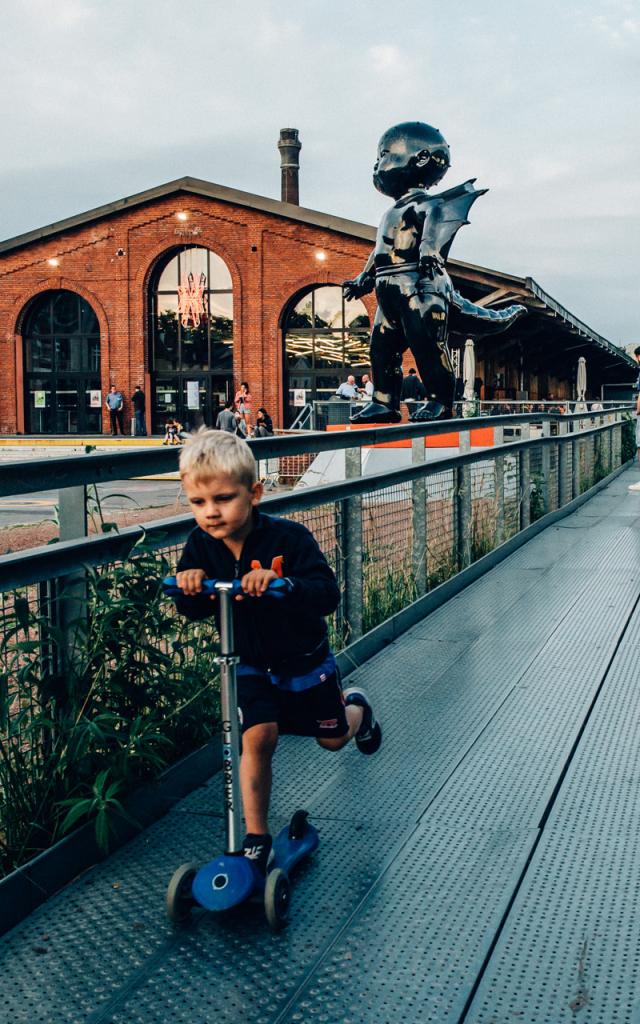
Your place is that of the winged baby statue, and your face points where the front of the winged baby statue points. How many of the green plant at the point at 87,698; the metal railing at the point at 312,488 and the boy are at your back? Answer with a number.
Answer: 0

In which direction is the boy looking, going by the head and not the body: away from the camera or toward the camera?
toward the camera

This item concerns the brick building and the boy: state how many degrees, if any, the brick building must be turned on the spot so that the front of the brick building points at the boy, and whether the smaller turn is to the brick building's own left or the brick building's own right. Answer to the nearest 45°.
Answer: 0° — it already faces them

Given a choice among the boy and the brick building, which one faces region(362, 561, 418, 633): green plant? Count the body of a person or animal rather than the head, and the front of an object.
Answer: the brick building

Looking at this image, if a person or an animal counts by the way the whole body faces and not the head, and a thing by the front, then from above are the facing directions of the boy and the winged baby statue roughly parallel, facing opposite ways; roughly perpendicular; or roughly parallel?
roughly parallel

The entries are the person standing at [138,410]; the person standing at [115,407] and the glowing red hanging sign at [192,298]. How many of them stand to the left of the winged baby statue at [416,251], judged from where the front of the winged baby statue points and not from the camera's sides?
0

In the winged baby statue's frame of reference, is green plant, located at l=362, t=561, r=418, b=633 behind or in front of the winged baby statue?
in front

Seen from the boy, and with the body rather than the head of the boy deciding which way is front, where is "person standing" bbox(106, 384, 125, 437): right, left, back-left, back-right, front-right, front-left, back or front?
back-right

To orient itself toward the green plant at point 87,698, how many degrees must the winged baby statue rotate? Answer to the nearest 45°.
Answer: approximately 45° to its left

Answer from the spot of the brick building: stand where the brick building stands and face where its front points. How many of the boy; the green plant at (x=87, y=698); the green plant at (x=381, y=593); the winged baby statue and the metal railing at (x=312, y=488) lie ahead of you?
5

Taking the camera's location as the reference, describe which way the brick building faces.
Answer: facing the viewer

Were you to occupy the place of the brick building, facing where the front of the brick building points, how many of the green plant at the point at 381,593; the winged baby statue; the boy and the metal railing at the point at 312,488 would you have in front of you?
4

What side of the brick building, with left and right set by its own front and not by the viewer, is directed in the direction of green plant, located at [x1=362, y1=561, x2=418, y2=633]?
front

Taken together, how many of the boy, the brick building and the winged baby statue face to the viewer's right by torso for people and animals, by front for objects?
0

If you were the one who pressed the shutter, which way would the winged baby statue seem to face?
facing the viewer and to the left of the viewer

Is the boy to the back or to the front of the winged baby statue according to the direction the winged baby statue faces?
to the front

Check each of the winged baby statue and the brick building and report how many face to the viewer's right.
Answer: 0
